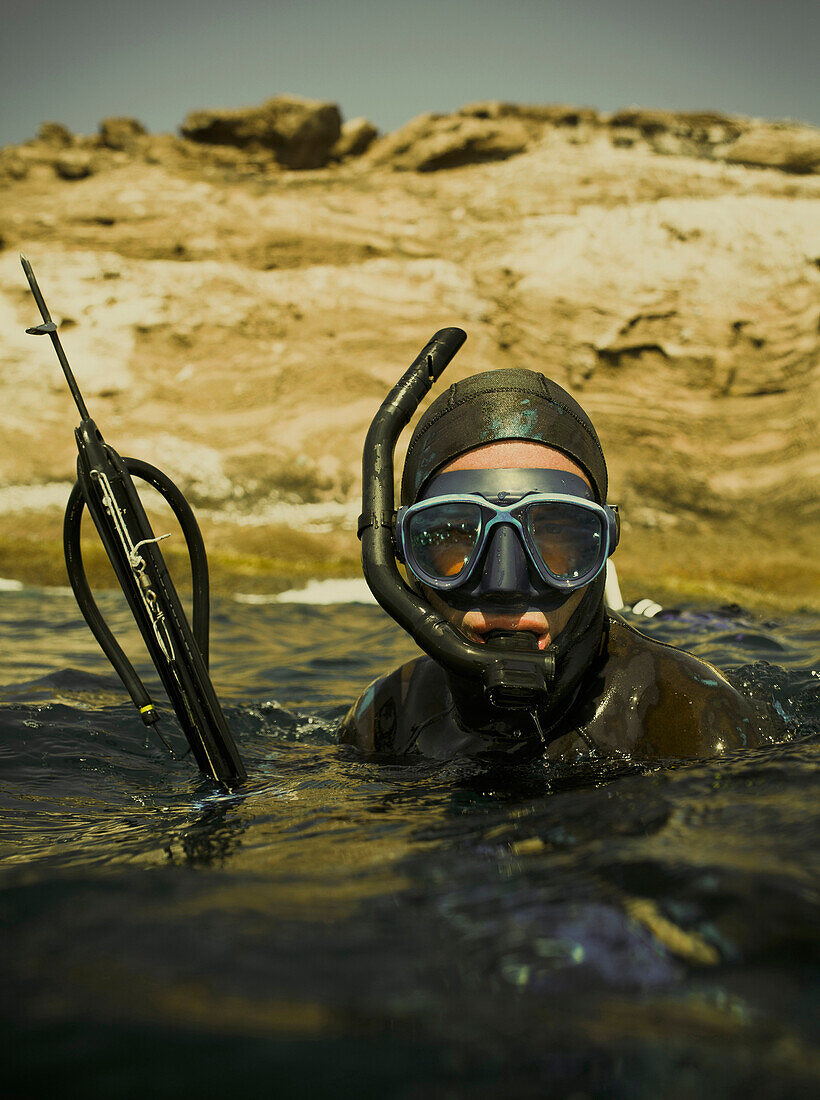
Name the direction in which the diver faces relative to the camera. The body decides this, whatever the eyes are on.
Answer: toward the camera

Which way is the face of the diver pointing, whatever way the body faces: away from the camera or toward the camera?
toward the camera

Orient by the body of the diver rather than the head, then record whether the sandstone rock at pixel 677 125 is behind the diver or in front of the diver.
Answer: behind

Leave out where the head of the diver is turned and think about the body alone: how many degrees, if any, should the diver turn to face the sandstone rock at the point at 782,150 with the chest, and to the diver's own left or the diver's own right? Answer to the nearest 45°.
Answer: approximately 180°

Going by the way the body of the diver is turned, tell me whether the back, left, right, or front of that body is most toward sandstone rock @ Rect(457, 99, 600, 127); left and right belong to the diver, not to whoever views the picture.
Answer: back

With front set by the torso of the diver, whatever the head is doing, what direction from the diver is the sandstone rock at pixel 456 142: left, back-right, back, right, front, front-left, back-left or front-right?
back
